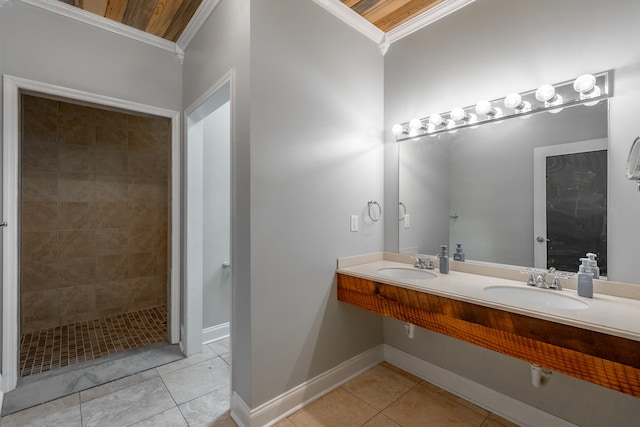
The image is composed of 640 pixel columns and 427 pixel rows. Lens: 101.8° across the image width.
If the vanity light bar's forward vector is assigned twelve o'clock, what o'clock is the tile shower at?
The tile shower is roughly at 1 o'clock from the vanity light bar.

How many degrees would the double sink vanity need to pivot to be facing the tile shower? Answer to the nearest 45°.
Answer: approximately 45° to its right

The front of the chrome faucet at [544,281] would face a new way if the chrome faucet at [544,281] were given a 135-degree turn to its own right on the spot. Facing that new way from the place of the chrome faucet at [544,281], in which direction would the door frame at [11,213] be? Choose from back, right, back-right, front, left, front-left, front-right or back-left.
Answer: back-left

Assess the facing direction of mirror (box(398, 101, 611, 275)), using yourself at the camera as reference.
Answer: facing the viewer and to the left of the viewer

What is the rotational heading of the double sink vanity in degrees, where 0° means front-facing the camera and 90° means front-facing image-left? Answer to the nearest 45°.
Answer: approximately 45°

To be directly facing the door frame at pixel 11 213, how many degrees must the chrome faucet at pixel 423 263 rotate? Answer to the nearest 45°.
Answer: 0° — it already faces it

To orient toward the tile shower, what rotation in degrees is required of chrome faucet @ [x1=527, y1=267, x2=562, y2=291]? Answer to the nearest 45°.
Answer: approximately 45° to its right

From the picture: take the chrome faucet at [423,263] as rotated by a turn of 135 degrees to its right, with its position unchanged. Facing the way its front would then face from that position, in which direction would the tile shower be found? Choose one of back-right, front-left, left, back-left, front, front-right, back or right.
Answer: left
